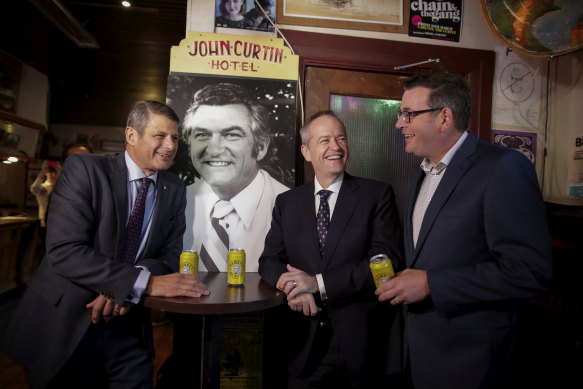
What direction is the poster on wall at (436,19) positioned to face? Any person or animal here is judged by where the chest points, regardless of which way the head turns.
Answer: toward the camera

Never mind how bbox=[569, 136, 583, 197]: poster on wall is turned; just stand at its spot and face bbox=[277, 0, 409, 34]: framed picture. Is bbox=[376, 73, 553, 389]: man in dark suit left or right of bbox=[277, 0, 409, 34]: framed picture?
left

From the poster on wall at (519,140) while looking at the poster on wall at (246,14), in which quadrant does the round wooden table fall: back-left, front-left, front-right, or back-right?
front-left

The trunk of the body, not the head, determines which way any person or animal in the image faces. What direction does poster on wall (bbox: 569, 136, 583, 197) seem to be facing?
toward the camera

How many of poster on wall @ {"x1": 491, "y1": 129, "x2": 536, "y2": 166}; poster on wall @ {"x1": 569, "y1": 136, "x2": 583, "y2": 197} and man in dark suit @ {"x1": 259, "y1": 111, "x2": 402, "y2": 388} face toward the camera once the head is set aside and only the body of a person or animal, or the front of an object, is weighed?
3

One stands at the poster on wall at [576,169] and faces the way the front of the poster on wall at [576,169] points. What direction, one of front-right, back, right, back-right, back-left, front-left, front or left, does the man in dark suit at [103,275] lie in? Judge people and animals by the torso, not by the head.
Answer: front-right

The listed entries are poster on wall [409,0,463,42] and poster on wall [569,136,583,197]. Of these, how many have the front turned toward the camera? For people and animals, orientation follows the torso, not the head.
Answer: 2

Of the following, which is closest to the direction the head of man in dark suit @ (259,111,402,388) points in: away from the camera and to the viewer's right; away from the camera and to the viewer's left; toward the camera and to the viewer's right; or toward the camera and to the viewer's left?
toward the camera and to the viewer's right

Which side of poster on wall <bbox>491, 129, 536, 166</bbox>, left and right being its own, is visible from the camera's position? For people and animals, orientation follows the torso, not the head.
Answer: front
